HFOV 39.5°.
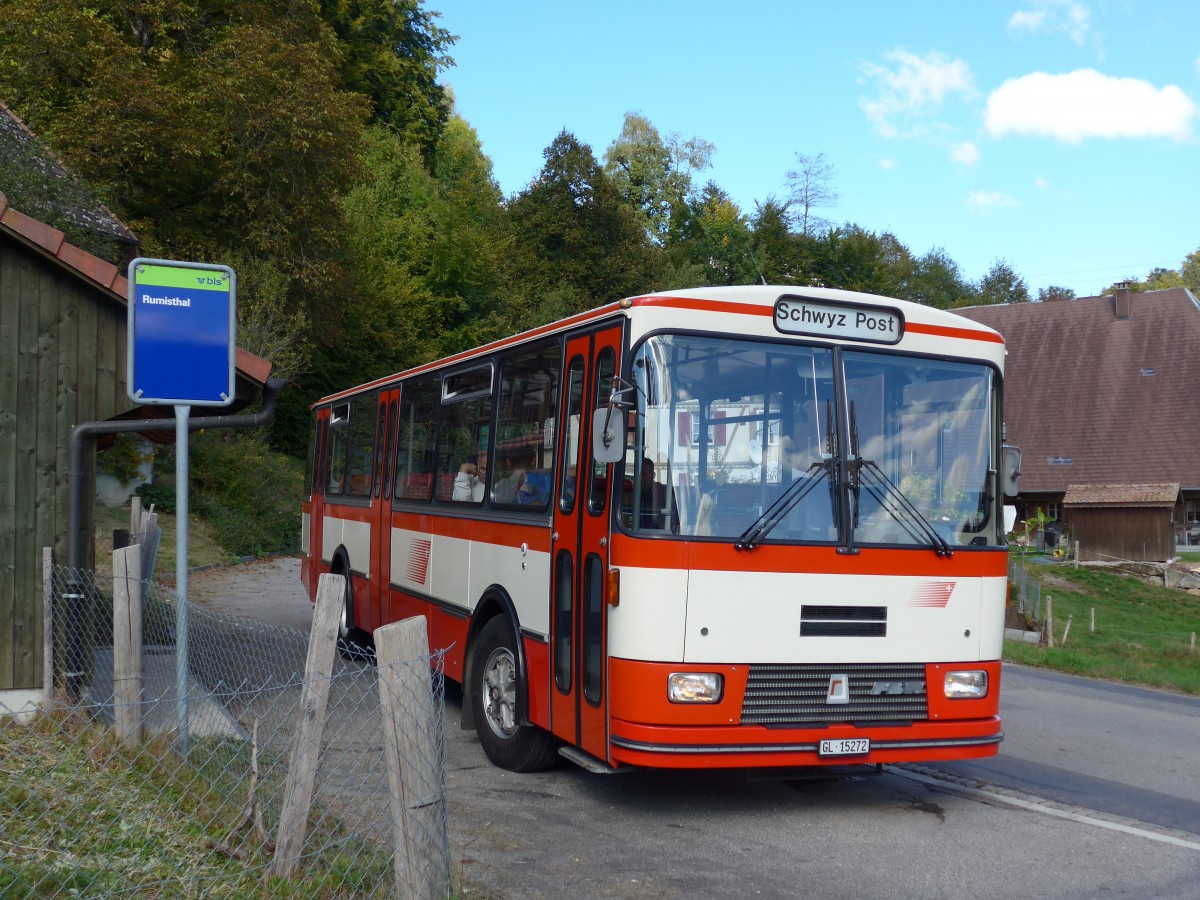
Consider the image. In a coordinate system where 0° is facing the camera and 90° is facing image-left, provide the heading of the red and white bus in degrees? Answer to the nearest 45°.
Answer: approximately 315°

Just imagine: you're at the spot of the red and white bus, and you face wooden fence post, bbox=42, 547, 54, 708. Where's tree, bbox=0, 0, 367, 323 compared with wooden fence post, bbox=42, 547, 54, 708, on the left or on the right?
right

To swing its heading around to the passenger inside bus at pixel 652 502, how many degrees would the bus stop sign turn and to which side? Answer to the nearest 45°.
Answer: approximately 90° to its left

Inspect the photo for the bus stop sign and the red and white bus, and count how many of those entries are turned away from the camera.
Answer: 0

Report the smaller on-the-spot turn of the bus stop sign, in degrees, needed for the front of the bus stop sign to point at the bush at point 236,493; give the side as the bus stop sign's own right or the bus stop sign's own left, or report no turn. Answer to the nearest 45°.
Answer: approximately 180°

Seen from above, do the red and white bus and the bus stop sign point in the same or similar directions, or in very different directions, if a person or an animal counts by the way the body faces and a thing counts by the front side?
same or similar directions

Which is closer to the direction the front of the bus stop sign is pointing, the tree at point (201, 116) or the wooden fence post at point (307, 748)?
the wooden fence post

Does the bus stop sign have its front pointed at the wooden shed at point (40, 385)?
no

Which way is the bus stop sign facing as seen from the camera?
toward the camera

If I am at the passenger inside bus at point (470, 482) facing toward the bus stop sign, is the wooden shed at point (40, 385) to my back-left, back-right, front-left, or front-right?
front-right

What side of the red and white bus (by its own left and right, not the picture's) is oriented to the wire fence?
right
